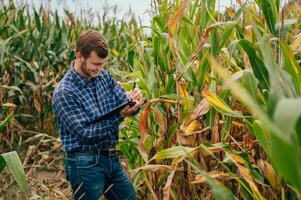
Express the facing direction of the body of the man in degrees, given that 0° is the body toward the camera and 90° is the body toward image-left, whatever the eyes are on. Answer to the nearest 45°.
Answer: approximately 315°

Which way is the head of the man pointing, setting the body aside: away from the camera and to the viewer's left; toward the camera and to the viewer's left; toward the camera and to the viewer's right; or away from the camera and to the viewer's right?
toward the camera and to the viewer's right
